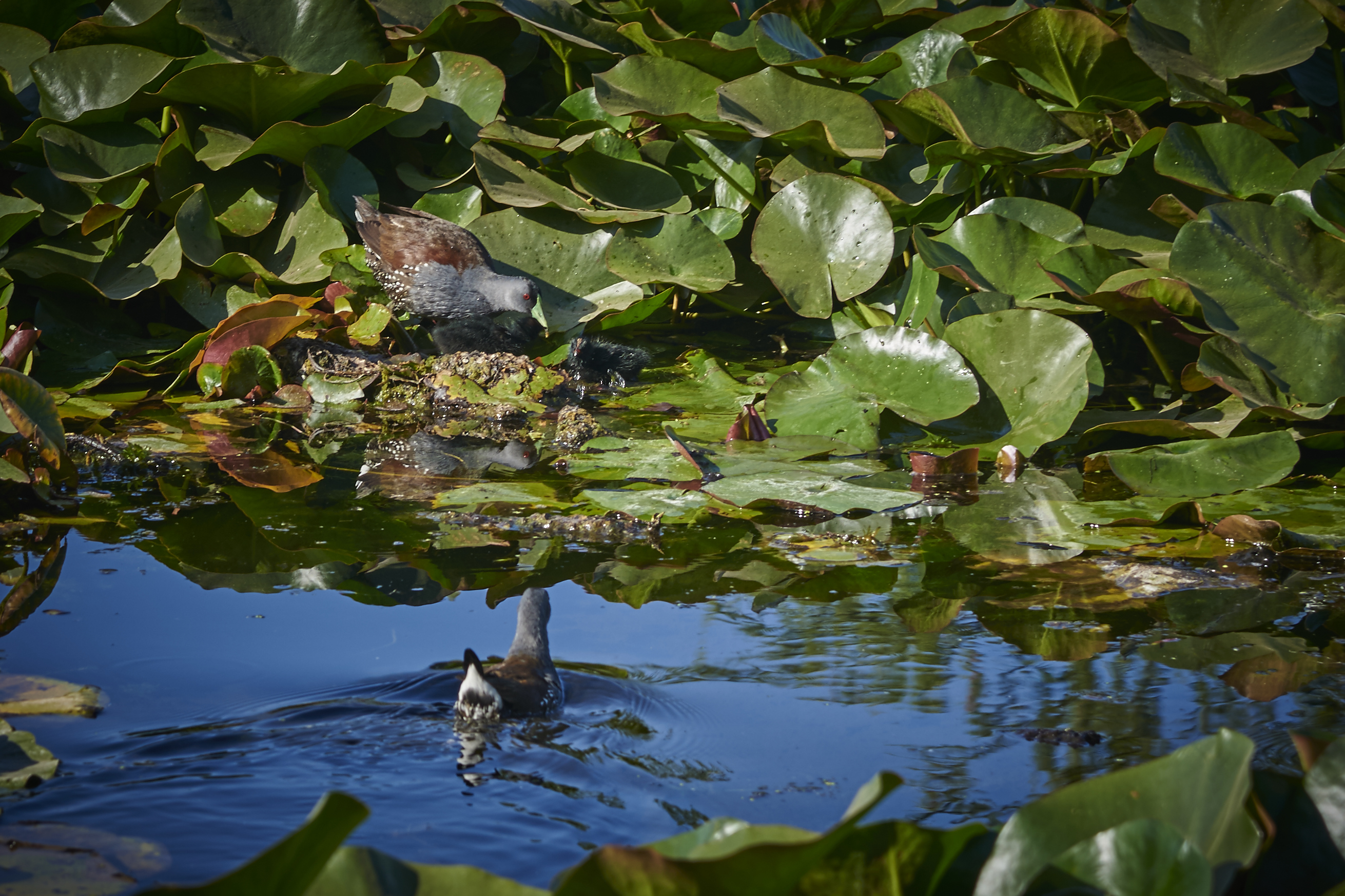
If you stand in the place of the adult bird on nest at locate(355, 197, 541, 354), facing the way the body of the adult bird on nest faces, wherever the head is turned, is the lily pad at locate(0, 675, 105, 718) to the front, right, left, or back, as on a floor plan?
right

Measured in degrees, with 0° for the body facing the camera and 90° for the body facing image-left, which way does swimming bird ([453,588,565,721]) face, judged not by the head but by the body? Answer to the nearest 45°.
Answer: approximately 225°

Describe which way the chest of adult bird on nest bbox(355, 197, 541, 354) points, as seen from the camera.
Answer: to the viewer's right

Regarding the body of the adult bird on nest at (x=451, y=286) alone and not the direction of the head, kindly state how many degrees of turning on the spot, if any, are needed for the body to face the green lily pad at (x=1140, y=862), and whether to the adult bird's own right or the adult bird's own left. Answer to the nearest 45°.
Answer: approximately 90° to the adult bird's own right
